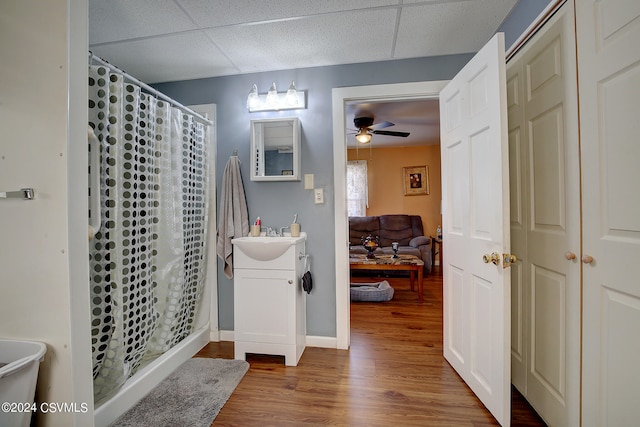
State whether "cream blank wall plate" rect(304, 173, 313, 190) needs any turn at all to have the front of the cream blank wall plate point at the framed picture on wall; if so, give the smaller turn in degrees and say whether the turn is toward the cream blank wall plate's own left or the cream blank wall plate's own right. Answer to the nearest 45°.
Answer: approximately 135° to the cream blank wall plate's own left

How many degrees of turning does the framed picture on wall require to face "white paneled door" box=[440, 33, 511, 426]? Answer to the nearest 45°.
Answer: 0° — it already faces it

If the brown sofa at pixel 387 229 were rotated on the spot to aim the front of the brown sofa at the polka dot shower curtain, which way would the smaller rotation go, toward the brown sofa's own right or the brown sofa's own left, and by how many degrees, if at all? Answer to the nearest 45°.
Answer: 0° — it already faces it

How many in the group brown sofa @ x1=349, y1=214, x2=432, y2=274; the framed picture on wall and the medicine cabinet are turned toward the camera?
3

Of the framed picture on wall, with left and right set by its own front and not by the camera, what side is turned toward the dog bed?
front

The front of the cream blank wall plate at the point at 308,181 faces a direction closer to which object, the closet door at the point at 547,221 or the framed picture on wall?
the closet door
